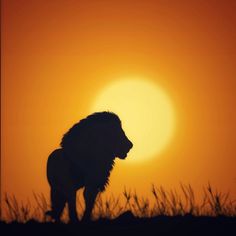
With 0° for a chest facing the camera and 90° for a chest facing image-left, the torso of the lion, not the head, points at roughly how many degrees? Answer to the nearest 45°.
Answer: approximately 315°
